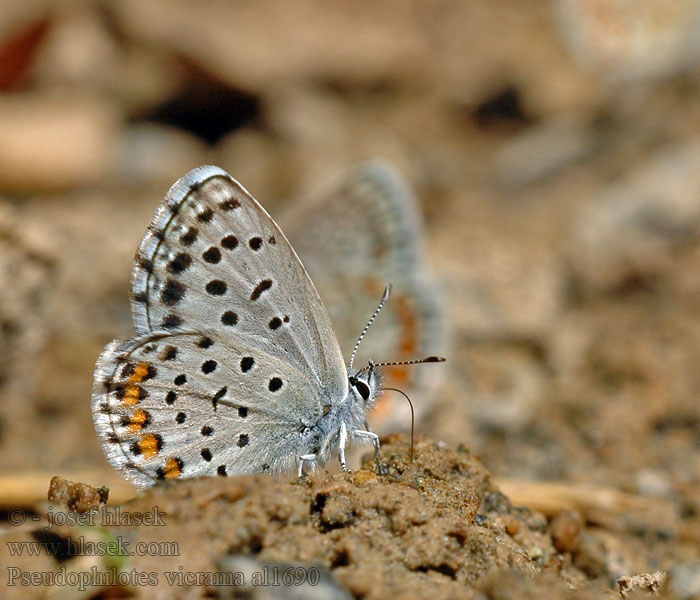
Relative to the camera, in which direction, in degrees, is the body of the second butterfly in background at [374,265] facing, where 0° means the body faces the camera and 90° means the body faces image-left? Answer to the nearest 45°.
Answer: approximately 90°

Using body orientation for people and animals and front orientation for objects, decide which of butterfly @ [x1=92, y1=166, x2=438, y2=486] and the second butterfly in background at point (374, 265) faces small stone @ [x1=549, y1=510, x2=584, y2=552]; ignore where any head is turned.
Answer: the butterfly

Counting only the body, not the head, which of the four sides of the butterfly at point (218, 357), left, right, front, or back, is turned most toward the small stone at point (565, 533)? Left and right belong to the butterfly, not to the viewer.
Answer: front

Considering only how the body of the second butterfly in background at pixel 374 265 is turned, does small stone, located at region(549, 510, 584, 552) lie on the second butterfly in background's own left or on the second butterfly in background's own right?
on the second butterfly in background's own left

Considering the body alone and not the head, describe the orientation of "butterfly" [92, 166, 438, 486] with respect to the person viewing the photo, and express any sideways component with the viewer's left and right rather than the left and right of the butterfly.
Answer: facing to the right of the viewer

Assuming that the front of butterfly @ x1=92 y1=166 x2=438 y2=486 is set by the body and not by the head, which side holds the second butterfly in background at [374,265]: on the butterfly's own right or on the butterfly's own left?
on the butterfly's own left

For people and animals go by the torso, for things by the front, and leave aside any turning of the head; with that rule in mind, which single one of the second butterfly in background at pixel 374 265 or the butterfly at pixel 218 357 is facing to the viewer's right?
the butterfly

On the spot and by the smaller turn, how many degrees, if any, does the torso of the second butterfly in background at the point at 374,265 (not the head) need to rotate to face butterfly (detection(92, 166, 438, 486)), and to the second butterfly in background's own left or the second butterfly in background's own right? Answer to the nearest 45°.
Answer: approximately 90° to the second butterfly in background's own left

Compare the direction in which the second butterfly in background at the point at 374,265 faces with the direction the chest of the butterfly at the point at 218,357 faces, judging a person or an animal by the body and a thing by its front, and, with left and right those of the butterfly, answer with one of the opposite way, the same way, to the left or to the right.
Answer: the opposite way

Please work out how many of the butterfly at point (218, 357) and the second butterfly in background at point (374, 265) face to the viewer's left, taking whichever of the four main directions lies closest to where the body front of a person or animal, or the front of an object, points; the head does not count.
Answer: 1

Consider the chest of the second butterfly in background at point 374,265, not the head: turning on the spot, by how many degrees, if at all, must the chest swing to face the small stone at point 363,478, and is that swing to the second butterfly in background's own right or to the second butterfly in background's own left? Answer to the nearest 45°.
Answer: approximately 90° to the second butterfly in background's own left
